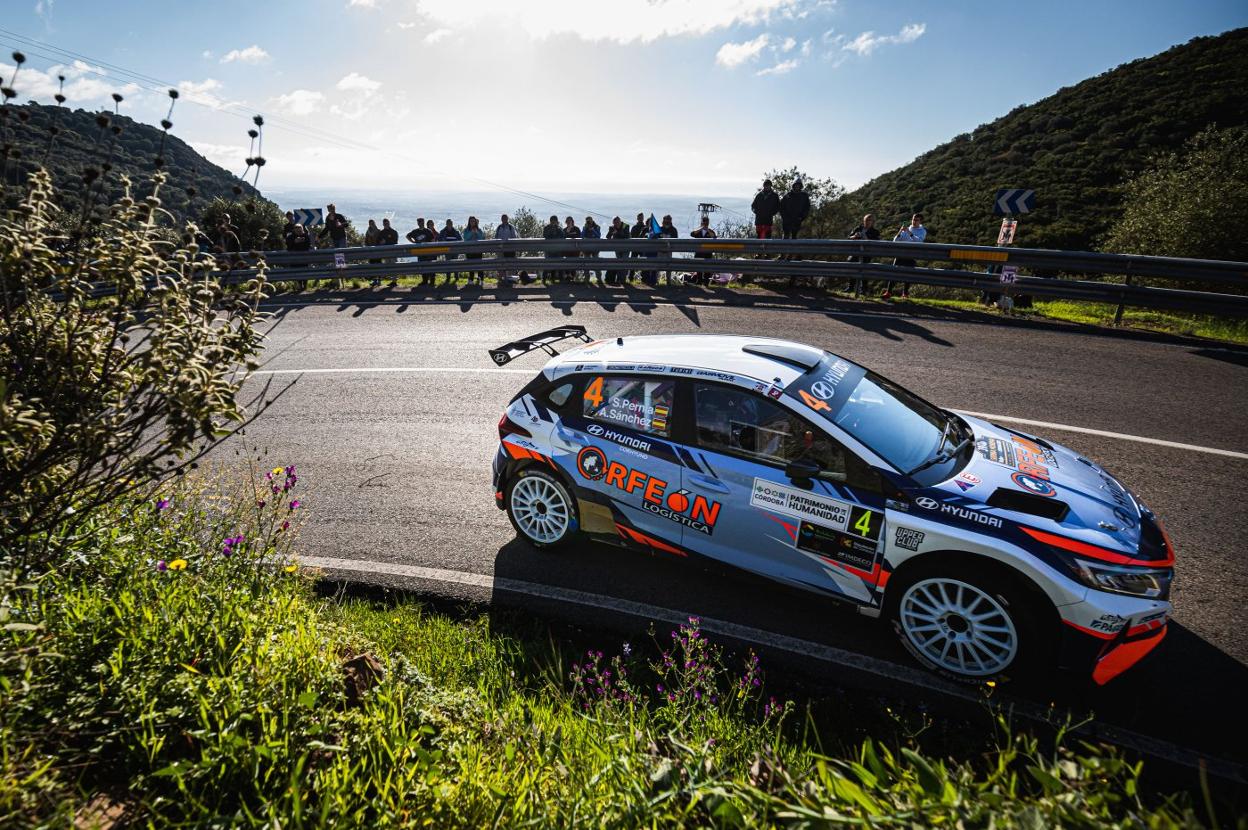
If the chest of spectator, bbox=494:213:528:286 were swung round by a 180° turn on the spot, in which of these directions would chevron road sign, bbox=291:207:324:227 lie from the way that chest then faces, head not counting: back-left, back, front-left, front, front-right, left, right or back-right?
front-left

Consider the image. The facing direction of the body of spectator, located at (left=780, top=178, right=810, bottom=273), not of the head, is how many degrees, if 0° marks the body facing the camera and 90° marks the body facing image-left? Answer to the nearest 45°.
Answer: approximately 0°

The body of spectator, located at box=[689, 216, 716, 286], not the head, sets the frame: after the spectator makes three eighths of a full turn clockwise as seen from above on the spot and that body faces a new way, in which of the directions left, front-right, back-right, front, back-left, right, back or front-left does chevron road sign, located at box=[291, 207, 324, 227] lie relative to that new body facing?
front-left

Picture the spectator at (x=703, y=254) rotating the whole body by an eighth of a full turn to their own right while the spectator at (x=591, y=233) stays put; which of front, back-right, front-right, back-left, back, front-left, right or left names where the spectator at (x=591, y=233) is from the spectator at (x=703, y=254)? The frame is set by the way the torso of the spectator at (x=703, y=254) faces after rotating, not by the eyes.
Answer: front-right

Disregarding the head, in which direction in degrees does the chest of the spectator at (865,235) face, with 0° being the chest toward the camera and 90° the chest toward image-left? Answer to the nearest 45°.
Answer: approximately 45°

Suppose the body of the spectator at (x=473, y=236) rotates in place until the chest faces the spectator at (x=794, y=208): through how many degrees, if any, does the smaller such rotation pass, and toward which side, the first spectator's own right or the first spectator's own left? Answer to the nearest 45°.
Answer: approximately 45° to the first spectator's own left

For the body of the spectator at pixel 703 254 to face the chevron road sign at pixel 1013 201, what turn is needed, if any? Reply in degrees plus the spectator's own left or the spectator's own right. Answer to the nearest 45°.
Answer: approximately 90° to the spectator's own left

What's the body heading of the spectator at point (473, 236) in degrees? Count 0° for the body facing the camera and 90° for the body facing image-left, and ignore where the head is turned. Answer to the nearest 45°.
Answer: approximately 0°

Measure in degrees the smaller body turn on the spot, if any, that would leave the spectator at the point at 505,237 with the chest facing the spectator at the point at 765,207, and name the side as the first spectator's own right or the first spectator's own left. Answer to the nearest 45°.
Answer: approximately 90° to the first spectator's own left
